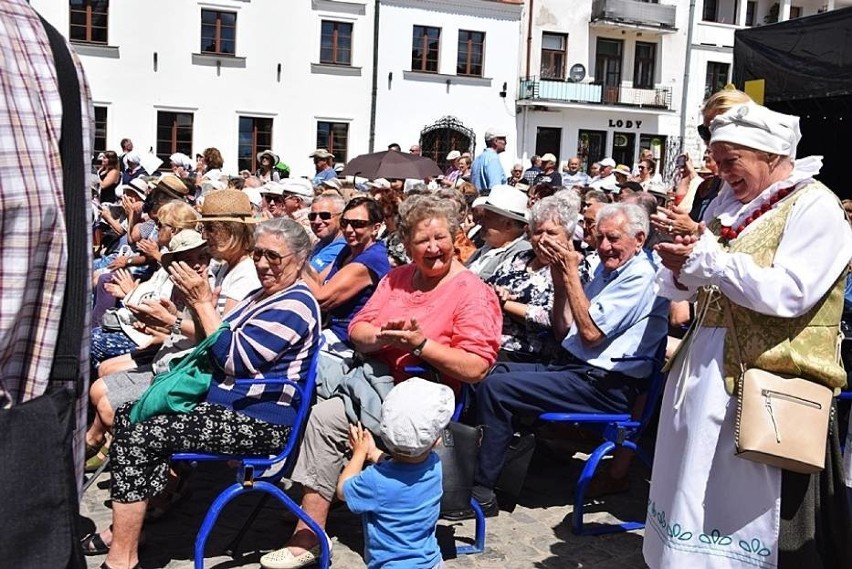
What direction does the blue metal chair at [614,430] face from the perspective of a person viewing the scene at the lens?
facing to the left of the viewer

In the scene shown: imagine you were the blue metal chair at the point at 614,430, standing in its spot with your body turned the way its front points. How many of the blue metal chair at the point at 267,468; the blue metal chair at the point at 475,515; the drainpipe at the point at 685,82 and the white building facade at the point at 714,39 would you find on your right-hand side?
2

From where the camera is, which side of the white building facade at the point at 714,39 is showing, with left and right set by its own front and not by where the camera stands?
front

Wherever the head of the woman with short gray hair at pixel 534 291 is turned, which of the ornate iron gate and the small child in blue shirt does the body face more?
the small child in blue shirt

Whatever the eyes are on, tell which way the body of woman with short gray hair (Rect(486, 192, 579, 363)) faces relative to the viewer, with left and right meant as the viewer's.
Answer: facing the viewer and to the left of the viewer

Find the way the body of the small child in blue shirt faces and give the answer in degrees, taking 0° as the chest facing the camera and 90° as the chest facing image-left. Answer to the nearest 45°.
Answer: approximately 135°

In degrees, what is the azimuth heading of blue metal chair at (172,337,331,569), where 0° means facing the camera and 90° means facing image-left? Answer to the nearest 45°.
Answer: approximately 90°

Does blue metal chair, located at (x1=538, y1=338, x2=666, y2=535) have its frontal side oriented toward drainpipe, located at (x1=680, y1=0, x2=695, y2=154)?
no

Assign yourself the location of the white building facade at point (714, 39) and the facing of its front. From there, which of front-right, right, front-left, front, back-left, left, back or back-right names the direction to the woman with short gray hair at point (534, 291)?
front

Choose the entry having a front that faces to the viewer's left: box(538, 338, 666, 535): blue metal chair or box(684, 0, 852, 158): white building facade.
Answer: the blue metal chair

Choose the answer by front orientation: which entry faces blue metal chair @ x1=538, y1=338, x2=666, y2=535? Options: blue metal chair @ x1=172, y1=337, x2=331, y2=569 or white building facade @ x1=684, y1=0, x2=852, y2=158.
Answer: the white building facade

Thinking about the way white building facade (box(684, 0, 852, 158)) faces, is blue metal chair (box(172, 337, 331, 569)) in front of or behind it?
in front

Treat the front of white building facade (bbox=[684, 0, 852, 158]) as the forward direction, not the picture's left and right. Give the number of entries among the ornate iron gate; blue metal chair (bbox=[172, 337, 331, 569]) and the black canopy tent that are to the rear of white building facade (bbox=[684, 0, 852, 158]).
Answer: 0

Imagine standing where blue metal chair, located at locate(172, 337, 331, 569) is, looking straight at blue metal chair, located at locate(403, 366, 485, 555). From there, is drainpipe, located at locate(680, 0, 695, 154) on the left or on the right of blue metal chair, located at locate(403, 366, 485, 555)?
left

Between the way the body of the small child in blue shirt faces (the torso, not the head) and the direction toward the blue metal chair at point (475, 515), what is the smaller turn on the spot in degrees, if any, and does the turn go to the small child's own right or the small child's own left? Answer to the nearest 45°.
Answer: approximately 45° to the small child's own right

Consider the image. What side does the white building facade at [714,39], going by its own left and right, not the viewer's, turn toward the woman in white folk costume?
front

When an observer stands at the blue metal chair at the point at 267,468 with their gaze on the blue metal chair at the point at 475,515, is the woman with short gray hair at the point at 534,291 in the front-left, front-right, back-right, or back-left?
front-left

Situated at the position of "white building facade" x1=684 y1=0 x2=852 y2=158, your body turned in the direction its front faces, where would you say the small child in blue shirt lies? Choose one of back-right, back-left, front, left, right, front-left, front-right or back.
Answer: front

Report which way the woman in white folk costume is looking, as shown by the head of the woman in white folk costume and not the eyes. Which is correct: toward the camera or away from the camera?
toward the camera
